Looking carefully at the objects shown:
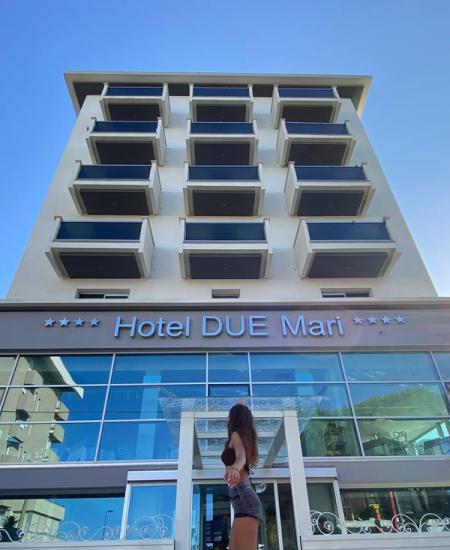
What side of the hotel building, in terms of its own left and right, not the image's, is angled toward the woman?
front

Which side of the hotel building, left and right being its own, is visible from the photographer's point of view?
front

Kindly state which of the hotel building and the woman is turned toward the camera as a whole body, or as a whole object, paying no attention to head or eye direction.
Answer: the hotel building
